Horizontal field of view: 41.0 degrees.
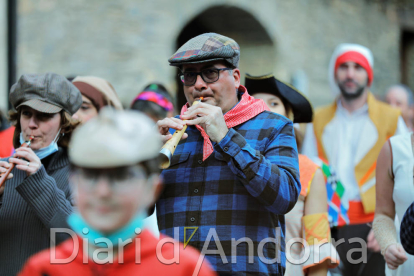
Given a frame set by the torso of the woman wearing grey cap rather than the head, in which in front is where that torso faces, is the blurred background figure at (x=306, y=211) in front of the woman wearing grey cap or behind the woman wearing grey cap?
behind

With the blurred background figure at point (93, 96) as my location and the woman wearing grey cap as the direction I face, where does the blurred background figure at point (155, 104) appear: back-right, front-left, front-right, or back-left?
back-left

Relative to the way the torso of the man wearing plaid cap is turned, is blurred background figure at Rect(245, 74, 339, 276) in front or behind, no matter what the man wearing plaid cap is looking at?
behind

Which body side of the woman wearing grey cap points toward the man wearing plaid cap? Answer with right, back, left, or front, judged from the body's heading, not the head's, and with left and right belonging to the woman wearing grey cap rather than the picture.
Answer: left

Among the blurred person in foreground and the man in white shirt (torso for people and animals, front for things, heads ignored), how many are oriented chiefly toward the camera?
2

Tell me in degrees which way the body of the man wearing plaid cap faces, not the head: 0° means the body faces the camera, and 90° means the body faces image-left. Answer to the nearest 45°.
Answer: approximately 45°
